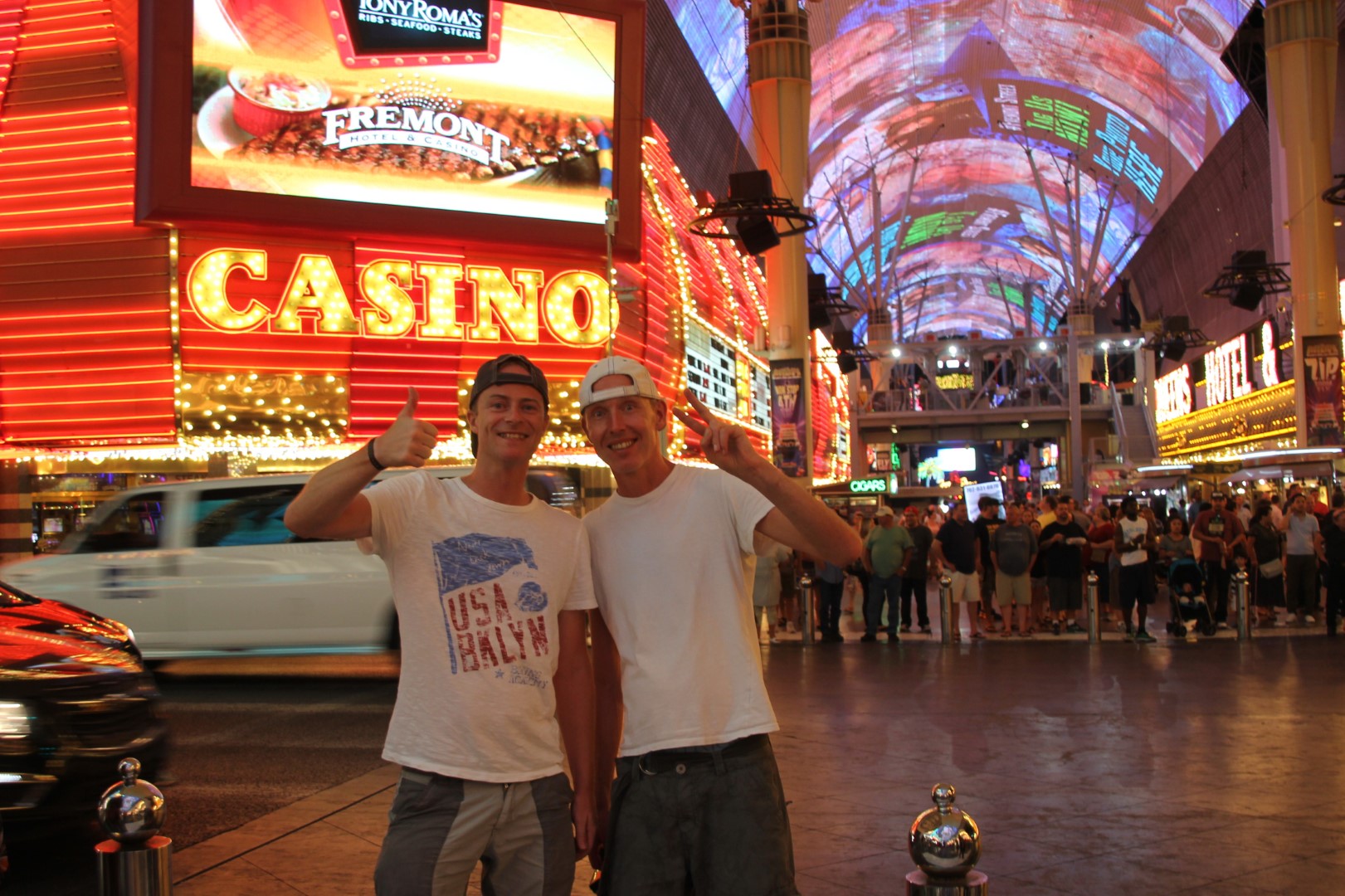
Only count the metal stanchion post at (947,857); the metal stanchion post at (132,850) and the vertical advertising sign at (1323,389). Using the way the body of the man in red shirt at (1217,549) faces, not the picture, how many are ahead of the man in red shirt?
2

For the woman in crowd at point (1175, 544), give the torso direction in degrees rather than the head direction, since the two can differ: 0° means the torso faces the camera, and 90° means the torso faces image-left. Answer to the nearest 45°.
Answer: approximately 0°

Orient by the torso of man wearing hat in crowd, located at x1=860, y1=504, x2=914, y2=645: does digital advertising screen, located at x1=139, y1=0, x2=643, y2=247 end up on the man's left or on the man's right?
on the man's right

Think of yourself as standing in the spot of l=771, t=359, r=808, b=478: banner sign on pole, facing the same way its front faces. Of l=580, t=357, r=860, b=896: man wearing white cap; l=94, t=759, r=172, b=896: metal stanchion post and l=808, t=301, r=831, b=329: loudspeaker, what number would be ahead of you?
2

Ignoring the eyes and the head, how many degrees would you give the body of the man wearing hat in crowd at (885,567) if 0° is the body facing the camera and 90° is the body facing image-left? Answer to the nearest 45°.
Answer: approximately 0°

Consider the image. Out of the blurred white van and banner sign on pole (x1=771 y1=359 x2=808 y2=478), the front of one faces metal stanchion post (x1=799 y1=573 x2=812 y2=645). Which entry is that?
the banner sign on pole

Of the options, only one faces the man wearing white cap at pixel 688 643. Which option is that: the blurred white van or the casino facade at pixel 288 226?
the casino facade

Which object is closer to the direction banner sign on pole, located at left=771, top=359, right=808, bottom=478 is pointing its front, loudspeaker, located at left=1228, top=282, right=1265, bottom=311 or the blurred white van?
the blurred white van

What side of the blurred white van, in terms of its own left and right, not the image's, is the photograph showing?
left

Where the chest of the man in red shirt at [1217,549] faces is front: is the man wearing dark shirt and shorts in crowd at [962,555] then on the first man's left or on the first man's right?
on the first man's right

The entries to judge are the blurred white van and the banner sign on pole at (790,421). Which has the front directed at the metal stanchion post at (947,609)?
the banner sign on pole

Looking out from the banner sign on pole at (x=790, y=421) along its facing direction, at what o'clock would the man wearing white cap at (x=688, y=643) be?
The man wearing white cap is roughly at 12 o'clock from the banner sign on pole.

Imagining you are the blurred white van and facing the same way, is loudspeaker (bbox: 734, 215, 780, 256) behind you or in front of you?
behind
